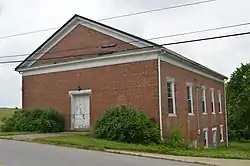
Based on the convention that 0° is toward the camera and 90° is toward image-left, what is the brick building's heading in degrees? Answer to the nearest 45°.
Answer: approximately 45°

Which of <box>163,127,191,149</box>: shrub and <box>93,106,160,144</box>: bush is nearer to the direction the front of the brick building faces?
the bush

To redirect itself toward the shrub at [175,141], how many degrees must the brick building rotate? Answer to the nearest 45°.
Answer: approximately 90° to its left
